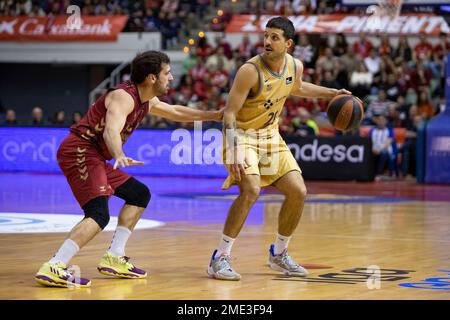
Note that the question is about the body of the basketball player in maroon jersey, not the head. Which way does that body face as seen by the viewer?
to the viewer's right

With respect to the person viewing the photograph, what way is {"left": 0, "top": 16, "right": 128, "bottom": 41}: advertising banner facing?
facing the viewer

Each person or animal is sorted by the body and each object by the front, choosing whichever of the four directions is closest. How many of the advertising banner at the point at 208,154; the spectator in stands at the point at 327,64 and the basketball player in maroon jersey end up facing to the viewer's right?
1

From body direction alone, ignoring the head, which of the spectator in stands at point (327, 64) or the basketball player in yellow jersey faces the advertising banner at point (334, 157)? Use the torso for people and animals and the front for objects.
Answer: the spectator in stands

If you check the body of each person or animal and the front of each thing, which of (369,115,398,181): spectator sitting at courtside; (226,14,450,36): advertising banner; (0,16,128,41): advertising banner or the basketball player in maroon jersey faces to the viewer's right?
the basketball player in maroon jersey

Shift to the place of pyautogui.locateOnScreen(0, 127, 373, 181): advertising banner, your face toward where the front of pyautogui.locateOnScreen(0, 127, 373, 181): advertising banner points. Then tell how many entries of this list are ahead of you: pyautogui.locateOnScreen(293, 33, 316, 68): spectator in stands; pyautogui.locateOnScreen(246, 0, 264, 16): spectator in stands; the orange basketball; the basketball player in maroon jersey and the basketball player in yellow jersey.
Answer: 3

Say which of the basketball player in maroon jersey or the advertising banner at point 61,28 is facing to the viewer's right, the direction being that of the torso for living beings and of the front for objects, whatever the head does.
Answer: the basketball player in maroon jersey

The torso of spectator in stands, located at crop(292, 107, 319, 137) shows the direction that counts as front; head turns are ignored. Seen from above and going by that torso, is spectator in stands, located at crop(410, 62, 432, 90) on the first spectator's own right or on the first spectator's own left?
on the first spectator's own left

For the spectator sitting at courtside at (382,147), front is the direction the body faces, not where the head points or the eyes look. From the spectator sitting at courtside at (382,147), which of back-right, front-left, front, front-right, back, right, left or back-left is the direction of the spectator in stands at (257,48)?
back-right

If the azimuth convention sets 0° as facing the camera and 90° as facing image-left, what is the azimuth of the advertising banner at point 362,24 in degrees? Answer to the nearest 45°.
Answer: approximately 0°

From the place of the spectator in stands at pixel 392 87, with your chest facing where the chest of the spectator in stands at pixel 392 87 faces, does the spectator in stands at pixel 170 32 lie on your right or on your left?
on your right

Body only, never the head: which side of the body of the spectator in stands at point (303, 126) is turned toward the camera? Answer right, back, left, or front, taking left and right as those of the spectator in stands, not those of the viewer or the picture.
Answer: front

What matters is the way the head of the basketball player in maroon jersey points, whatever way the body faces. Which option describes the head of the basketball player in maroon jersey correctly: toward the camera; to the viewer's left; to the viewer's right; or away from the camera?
to the viewer's right

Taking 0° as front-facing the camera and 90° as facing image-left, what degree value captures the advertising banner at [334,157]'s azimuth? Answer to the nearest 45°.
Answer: approximately 0°

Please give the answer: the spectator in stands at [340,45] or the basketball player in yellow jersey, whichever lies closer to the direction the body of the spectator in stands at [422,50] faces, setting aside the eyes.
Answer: the basketball player in yellow jersey

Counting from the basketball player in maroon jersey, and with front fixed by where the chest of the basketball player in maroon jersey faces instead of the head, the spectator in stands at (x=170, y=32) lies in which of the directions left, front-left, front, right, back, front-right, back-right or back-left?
left
